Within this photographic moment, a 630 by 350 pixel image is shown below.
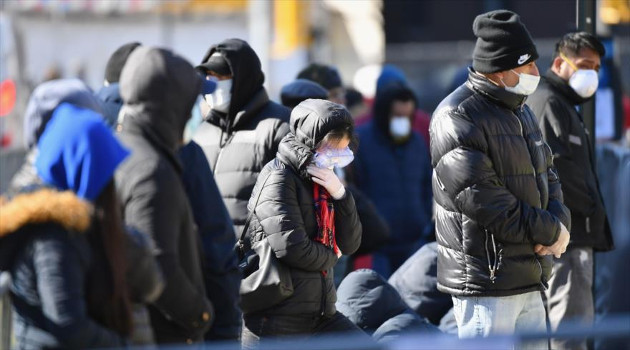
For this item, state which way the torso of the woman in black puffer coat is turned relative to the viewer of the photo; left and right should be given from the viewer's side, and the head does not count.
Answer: facing the viewer and to the right of the viewer

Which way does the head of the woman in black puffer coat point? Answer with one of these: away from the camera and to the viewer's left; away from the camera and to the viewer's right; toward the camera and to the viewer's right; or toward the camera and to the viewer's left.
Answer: toward the camera and to the viewer's right

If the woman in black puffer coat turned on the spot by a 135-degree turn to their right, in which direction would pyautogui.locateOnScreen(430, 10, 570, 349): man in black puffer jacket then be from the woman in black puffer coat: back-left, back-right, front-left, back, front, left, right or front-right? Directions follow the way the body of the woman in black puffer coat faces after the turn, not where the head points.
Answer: back

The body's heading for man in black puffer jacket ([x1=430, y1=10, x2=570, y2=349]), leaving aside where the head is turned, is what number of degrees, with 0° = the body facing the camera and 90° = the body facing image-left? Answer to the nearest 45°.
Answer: approximately 315°

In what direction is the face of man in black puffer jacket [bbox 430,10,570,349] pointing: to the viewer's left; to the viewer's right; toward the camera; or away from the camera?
to the viewer's right
